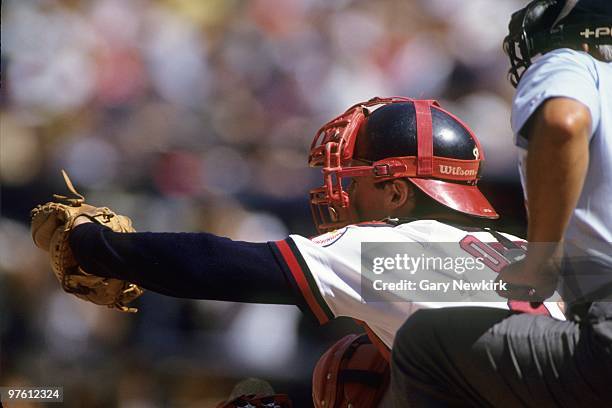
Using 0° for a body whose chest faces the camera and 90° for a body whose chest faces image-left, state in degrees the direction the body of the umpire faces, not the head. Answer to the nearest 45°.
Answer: approximately 90°

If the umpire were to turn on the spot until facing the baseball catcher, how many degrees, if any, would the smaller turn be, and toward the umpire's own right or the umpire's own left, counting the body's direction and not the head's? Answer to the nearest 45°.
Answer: approximately 45° to the umpire's own right
